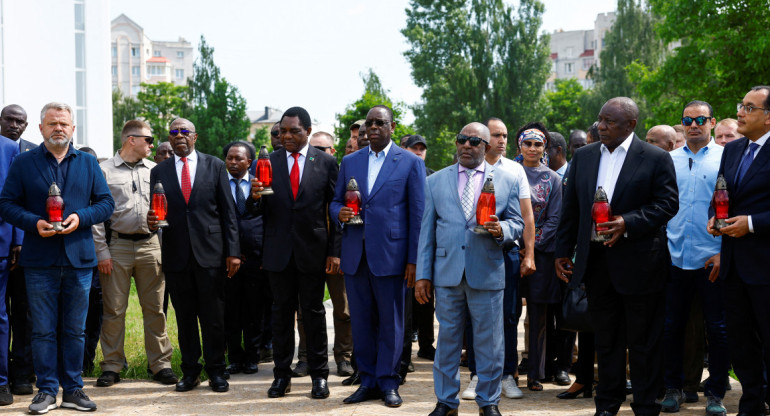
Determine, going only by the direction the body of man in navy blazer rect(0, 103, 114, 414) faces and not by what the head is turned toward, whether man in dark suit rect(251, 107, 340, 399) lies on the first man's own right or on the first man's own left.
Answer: on the first man's own left

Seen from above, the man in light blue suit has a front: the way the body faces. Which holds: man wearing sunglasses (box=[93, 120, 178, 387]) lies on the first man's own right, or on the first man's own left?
on the first man's own right

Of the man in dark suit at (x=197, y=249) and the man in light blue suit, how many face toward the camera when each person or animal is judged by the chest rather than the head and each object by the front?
2

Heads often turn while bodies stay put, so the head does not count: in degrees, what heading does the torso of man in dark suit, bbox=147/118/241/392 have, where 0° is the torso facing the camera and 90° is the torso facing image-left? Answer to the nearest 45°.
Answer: approximately 0°
